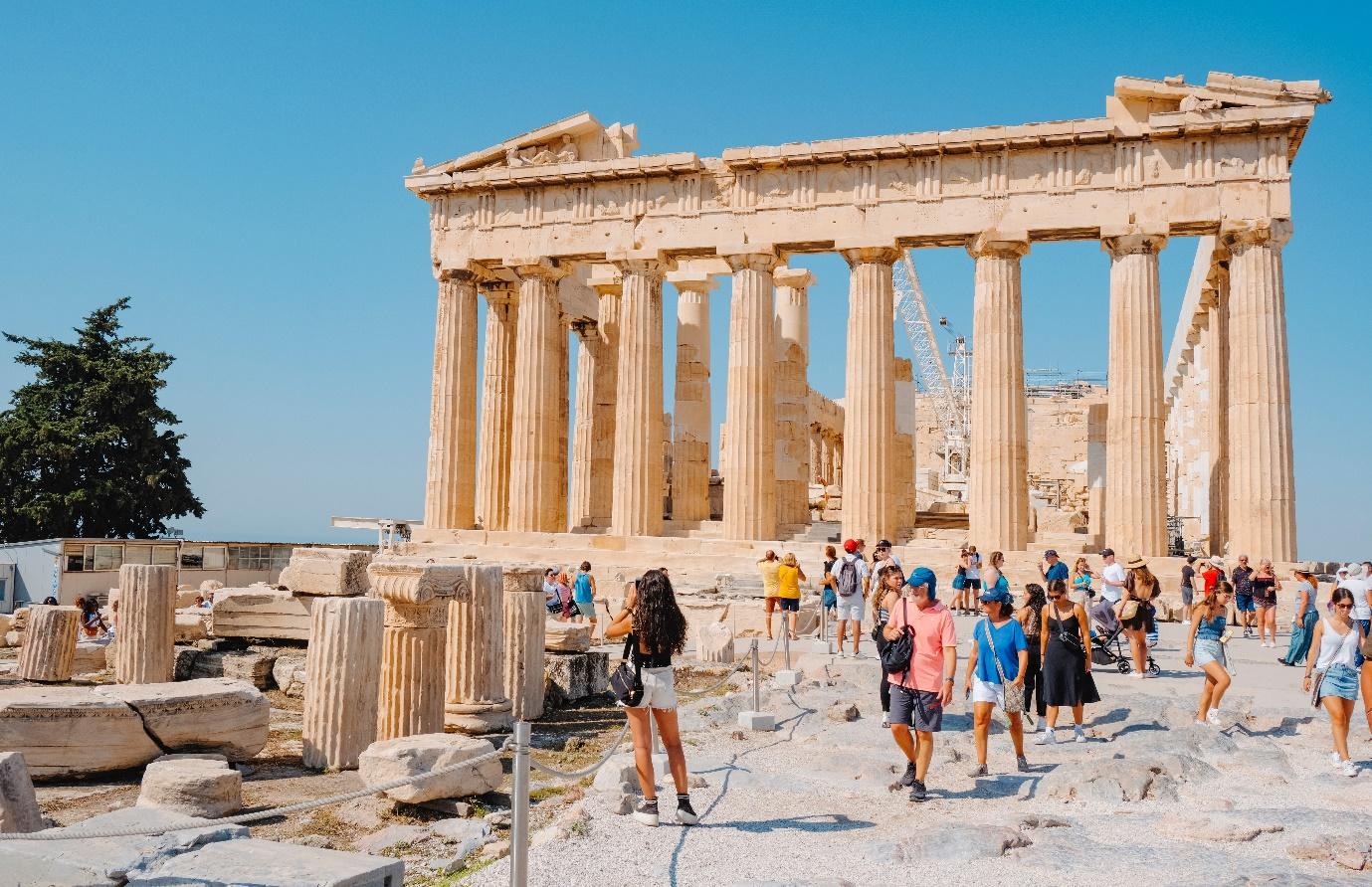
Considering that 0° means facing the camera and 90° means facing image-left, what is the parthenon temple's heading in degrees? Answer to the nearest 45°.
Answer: approximately 0°

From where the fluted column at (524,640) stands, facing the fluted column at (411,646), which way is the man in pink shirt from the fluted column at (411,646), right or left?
left

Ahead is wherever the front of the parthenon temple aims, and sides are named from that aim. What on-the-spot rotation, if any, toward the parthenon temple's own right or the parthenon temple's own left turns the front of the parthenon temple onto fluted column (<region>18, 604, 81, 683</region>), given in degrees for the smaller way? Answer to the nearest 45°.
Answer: approximately 45° to the parthenon temple's own right

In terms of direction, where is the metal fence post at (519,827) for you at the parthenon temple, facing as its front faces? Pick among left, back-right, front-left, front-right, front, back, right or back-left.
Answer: front

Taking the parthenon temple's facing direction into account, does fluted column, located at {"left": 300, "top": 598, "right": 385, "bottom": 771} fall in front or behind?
in front

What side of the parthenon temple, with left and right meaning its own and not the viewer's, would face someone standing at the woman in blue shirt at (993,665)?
front

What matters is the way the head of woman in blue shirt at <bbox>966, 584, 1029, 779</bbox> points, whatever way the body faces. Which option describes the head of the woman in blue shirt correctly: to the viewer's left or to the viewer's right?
to the viewer's left

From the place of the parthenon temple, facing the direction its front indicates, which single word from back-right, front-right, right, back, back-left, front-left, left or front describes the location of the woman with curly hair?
front

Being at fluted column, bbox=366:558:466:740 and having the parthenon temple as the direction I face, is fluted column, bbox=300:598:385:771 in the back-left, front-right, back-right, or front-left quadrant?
back-left

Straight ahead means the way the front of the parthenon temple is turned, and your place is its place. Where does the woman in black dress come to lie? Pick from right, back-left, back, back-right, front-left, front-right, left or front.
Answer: front

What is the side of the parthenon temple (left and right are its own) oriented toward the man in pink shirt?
front

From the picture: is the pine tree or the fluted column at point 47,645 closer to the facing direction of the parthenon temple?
the fluted column

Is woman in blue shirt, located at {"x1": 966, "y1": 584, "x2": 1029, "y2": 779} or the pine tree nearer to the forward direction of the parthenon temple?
the woman in blue shirt

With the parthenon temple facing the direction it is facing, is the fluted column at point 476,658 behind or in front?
in front
